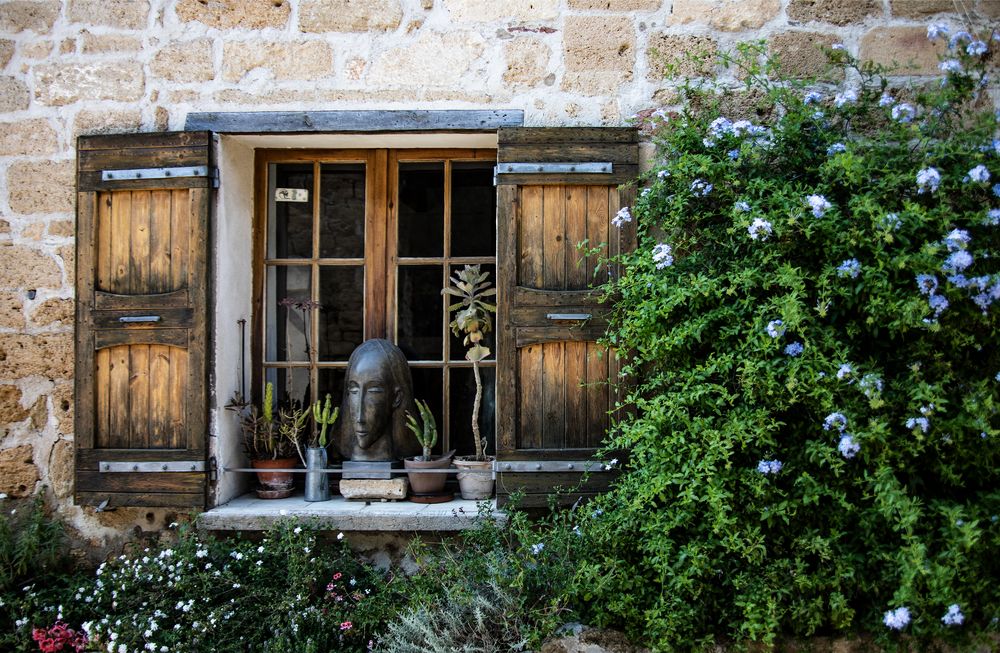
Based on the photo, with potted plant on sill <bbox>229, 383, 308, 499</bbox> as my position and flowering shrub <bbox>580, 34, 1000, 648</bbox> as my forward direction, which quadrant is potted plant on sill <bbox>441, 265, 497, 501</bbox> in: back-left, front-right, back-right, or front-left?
front-left

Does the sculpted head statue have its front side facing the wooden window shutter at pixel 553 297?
no

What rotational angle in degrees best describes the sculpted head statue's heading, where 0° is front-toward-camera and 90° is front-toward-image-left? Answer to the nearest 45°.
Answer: approximately 45°

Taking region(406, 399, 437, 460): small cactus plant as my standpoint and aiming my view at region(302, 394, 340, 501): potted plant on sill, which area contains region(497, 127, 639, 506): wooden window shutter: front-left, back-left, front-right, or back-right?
back-left

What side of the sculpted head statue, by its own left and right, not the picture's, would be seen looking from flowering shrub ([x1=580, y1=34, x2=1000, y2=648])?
left

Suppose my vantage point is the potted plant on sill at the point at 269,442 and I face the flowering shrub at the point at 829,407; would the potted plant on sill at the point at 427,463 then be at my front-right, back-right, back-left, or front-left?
front-left
